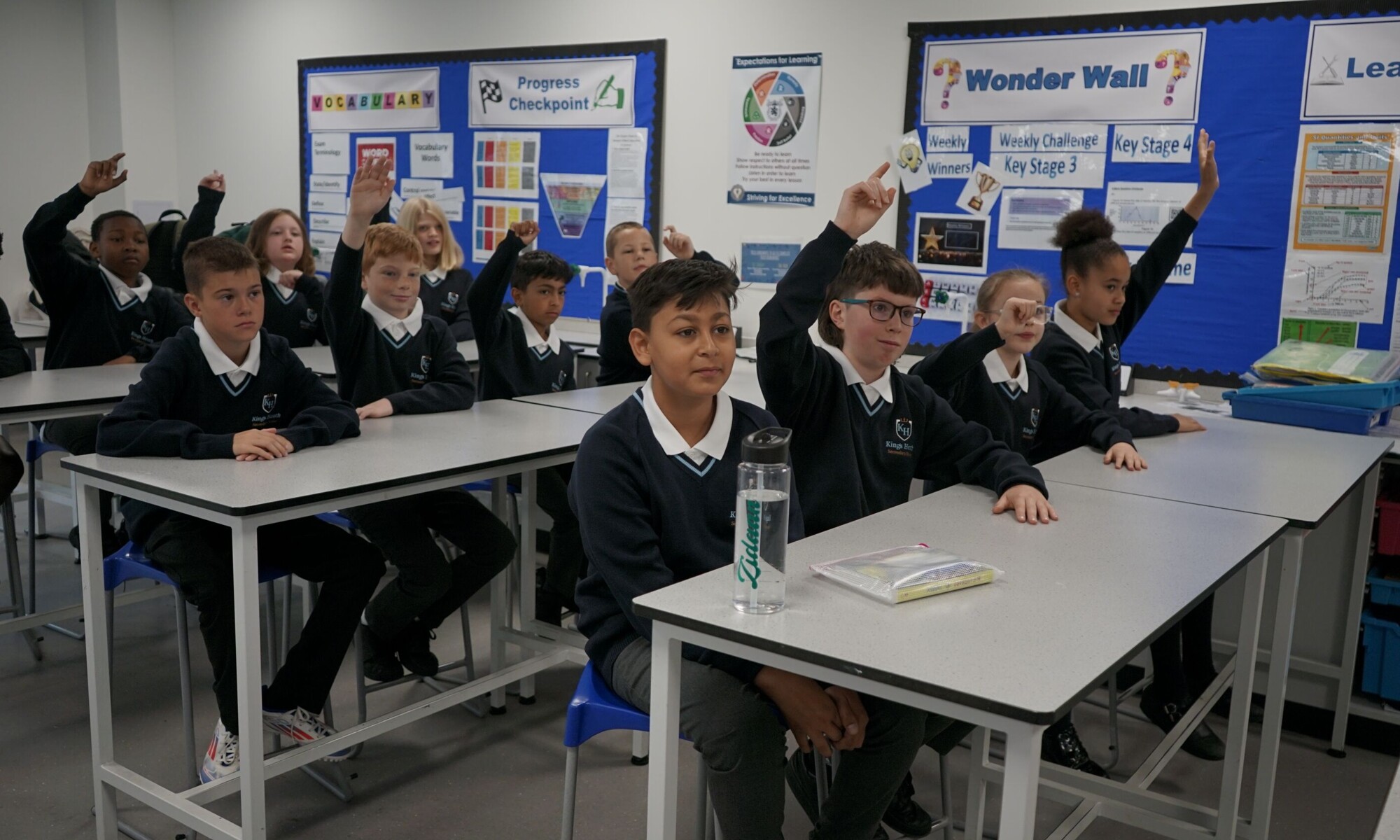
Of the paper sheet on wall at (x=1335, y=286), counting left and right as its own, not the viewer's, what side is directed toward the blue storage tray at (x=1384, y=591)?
front

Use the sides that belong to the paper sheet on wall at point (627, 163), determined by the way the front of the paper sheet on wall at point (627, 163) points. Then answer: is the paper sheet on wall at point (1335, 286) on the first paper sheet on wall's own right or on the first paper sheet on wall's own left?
on the first paper sheet on wall's own left

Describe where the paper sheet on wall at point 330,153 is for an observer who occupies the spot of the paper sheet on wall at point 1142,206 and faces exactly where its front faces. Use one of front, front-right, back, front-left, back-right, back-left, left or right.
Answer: right

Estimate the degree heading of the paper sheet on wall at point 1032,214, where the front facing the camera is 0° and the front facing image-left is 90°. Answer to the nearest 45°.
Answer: approximately 0°

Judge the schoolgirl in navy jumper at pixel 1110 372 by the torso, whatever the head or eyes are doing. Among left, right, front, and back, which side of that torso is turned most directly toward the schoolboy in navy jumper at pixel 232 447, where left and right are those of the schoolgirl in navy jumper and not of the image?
right

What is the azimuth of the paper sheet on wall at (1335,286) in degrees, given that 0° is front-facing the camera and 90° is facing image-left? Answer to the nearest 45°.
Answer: approximately 0°

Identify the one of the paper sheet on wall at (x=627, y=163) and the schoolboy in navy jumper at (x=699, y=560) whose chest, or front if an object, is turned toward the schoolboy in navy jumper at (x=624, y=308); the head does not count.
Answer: the paper sheet on wall

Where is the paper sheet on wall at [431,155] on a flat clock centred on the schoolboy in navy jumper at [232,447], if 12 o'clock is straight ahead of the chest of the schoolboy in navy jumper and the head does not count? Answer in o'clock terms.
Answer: The paper sheet on wall is roughly at 8 o'clock from the schoolboy in navy jumper.

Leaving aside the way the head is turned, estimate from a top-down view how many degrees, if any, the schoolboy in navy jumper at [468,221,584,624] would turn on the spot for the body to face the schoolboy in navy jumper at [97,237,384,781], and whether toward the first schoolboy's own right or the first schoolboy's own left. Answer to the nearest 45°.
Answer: approximately 90° to the first schoolboy's own right

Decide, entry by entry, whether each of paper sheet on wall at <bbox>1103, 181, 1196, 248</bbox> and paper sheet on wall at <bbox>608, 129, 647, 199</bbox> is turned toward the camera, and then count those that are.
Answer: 2

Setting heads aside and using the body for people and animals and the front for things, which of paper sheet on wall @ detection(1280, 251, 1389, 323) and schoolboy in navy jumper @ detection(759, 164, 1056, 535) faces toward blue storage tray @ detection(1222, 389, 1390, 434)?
the paper sheet on wall

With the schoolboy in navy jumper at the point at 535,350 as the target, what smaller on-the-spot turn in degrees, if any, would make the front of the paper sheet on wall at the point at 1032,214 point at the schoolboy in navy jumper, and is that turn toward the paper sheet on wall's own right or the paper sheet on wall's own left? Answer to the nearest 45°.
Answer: approximately 45° to the paper sheet on wall's own right

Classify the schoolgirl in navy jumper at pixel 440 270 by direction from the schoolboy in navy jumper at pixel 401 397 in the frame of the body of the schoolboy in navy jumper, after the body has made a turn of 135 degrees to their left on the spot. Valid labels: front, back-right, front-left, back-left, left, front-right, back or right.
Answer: front
